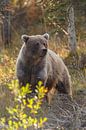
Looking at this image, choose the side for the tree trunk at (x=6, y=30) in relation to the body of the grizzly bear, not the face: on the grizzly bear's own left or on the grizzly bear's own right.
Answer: on the grizzly bear's own right

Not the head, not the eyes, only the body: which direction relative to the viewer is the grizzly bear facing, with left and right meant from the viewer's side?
facing the viewer and to the left of the viewer

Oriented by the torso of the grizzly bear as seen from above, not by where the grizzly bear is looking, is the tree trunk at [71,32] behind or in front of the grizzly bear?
behind
